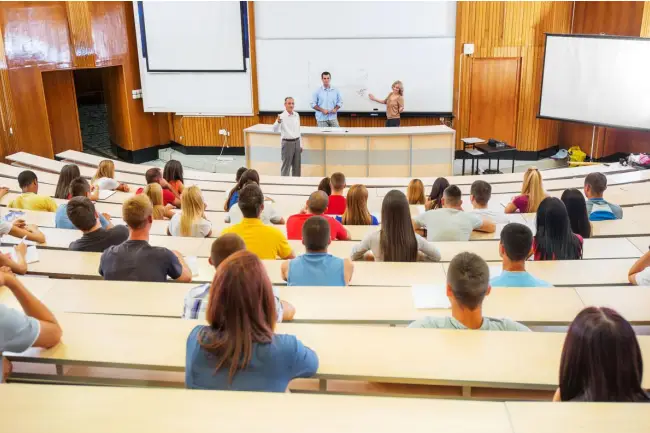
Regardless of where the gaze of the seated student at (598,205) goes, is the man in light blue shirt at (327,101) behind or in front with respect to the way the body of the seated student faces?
in front

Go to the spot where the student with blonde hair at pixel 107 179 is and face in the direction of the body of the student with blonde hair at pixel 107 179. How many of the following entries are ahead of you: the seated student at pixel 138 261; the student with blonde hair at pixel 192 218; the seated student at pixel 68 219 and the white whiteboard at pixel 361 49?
1

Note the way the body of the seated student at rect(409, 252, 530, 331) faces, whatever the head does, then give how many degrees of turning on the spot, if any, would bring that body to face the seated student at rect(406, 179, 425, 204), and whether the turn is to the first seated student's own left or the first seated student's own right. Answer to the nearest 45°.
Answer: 0° — they already face them

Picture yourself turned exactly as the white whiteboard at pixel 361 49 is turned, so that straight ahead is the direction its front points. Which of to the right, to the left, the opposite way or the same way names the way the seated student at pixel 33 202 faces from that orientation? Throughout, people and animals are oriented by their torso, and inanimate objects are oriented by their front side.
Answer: the opposite way

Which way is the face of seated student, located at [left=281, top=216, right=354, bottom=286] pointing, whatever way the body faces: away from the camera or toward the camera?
away from the camera

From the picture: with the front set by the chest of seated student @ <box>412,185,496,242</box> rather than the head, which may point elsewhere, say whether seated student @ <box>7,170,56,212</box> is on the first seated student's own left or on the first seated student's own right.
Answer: on the first seated student's own left

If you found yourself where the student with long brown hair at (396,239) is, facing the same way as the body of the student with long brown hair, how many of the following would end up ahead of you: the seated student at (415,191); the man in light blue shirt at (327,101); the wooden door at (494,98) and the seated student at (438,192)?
4

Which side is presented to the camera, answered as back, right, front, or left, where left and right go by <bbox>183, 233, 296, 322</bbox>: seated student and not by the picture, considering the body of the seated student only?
back

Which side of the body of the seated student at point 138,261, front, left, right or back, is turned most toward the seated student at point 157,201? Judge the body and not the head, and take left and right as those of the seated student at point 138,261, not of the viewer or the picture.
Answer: front

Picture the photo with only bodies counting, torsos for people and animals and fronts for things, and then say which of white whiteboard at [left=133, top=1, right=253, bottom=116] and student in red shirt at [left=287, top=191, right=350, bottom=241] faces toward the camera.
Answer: the white whiteboard

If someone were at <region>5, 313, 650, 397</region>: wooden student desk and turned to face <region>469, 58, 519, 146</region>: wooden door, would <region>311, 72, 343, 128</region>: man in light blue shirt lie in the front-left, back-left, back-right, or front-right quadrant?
front-left

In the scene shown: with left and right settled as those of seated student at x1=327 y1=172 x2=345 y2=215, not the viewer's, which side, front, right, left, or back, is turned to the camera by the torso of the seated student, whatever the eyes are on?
back

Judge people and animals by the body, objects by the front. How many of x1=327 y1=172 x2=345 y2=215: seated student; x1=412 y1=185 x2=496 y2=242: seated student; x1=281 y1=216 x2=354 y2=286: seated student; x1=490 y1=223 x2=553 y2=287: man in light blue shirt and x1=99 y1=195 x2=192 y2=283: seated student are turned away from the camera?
5

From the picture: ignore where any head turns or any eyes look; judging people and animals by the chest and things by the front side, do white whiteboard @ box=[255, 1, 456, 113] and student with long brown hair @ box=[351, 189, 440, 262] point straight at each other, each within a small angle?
yes

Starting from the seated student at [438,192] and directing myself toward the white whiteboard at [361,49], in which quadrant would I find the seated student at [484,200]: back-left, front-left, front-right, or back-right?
back-right

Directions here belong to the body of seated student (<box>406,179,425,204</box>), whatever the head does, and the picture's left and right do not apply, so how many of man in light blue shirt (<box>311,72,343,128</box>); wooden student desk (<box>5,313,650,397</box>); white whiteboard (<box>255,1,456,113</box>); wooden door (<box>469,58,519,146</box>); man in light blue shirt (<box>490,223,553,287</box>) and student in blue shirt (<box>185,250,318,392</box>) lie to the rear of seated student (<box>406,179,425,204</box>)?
3

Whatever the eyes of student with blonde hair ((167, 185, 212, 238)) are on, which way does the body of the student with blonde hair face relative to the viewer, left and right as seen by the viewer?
facing away from the viewer

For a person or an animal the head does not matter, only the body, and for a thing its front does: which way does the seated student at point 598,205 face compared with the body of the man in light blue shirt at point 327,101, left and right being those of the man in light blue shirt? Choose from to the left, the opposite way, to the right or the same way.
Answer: the opposite way

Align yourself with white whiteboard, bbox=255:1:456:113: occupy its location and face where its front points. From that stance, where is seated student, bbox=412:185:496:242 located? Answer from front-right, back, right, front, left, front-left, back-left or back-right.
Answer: front

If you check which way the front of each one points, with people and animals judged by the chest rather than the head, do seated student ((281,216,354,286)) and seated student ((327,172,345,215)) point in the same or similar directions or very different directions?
same or similar directions

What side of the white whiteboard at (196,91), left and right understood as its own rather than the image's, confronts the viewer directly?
front

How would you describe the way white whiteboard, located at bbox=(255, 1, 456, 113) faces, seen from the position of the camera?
facing the viewer

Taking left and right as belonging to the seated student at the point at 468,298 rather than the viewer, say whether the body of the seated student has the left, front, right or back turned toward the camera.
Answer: back

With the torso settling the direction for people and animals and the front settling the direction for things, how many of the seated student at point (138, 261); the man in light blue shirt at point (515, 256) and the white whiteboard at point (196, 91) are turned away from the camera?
2
